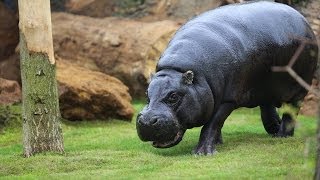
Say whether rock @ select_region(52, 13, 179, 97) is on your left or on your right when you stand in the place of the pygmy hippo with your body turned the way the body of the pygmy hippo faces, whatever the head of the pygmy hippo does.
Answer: on your right

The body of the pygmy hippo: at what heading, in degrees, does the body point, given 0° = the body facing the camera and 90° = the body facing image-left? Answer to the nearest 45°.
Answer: approximately 45°

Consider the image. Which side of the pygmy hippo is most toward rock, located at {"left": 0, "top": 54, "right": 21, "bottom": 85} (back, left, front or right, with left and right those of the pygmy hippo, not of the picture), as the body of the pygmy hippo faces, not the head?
right

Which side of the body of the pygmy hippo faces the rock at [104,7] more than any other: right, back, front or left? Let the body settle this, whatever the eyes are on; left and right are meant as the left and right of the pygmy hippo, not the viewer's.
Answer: right

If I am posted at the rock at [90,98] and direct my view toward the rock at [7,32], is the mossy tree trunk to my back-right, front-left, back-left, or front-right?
back-left

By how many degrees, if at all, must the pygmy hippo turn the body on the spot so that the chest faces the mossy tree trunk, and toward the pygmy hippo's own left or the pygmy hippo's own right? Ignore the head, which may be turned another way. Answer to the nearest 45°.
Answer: approximately 45° to the pygmy hippo's own right

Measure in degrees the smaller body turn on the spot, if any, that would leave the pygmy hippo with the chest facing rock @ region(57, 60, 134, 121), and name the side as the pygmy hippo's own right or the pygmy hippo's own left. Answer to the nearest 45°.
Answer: approximately 90° to the pygmy hippo's own right

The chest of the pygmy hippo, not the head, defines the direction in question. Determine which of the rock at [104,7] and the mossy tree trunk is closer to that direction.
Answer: the mossy tree trunk

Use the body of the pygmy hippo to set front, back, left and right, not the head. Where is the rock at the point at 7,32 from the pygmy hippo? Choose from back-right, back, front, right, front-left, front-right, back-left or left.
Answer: right

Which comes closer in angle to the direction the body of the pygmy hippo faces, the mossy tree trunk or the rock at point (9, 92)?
the mossy tree trunk
